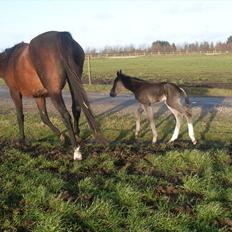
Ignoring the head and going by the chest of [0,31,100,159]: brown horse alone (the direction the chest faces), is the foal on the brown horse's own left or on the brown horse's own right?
on the brown horse's own right

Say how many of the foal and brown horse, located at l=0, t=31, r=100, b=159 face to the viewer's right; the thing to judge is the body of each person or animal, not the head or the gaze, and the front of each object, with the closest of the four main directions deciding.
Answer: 0

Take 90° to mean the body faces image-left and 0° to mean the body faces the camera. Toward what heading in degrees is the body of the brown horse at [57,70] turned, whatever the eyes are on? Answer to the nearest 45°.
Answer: approximately 135°

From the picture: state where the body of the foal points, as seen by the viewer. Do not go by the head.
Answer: to the viewer's left

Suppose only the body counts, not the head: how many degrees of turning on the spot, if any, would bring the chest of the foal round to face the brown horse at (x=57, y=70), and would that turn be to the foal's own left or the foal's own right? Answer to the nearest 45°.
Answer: approximately 45° to the foal's own left
